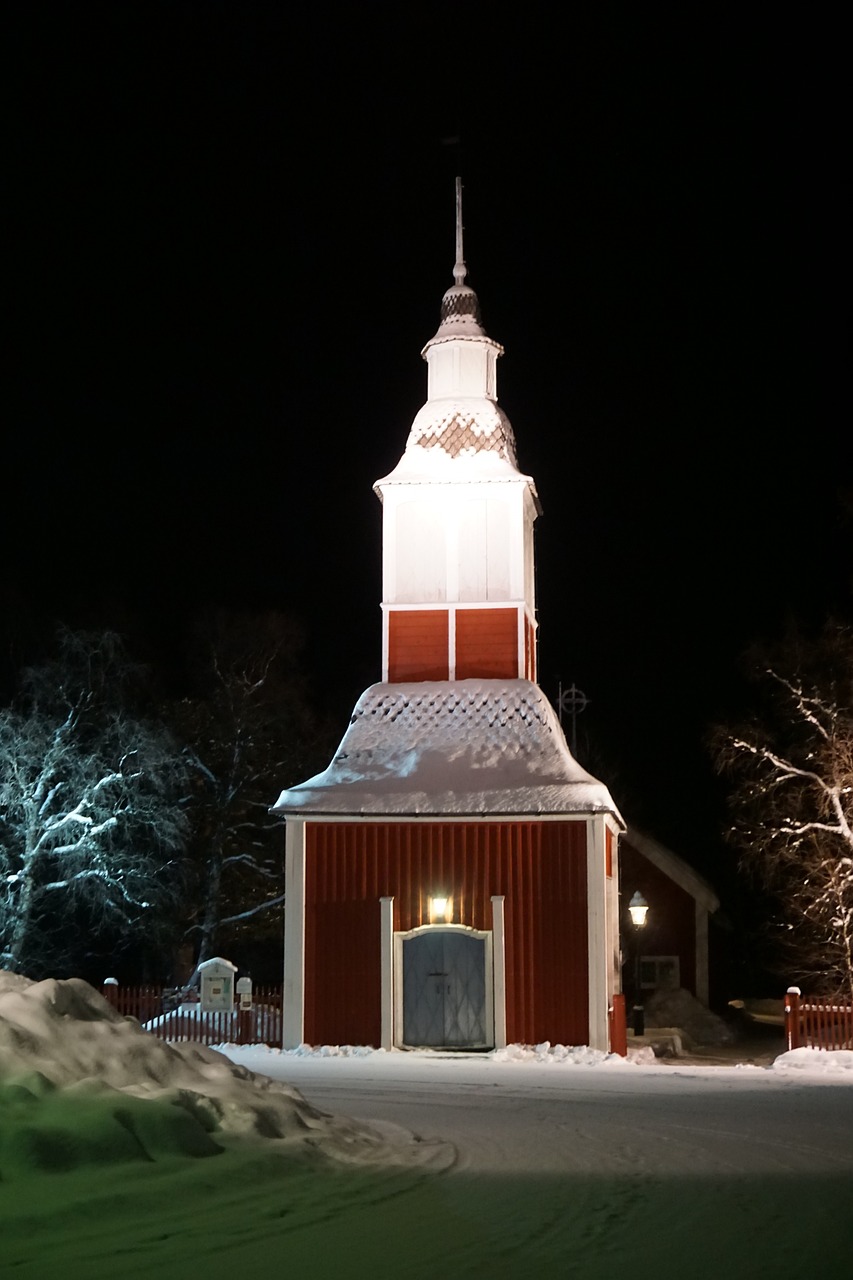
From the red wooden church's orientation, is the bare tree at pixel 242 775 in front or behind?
behind

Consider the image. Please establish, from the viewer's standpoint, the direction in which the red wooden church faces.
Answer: facing the viewer

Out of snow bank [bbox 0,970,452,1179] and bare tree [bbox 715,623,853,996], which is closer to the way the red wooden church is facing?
the snow bank

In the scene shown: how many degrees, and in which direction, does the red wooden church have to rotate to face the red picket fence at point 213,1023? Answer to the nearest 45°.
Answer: approximately 90° to its right

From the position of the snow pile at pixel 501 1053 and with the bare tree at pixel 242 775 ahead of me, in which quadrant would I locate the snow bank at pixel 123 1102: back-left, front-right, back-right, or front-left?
back-left

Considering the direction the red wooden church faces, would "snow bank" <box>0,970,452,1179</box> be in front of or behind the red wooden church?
in front

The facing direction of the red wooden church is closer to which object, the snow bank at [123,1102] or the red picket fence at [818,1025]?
the snow bank

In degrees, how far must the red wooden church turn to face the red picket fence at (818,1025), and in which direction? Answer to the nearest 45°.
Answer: approximately 90° to its left

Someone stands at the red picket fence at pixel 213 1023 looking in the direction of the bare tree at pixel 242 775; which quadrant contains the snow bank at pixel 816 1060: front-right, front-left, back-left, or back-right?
back-right

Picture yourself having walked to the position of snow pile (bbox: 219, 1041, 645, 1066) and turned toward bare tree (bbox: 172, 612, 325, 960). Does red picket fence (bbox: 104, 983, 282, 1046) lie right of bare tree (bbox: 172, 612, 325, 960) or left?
left

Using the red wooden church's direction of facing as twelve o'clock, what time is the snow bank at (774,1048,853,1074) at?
The snow bank is roughly at 10 o'clock from the red wooden church.

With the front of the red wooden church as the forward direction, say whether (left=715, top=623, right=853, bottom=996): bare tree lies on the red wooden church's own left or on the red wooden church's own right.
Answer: on the red wooden church's own left
